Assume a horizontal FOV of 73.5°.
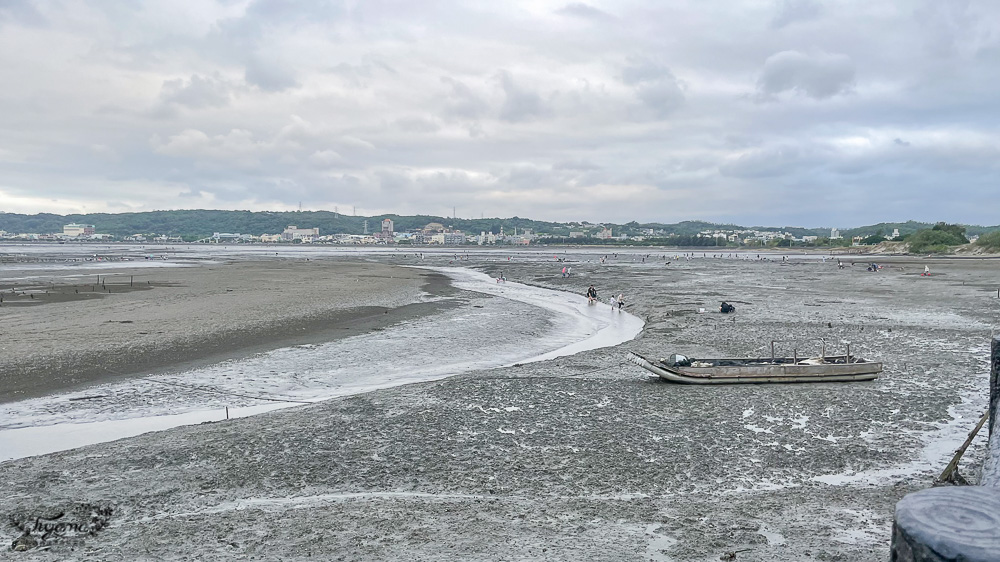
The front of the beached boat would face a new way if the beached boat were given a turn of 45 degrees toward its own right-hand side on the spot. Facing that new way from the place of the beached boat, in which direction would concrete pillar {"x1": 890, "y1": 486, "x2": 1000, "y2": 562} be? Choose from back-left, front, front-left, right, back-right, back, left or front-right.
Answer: back-left

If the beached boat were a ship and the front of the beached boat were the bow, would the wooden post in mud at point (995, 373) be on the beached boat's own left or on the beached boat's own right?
on the beached boat's own left

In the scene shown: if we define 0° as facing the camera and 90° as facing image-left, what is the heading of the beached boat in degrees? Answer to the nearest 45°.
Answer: approximately 90°
